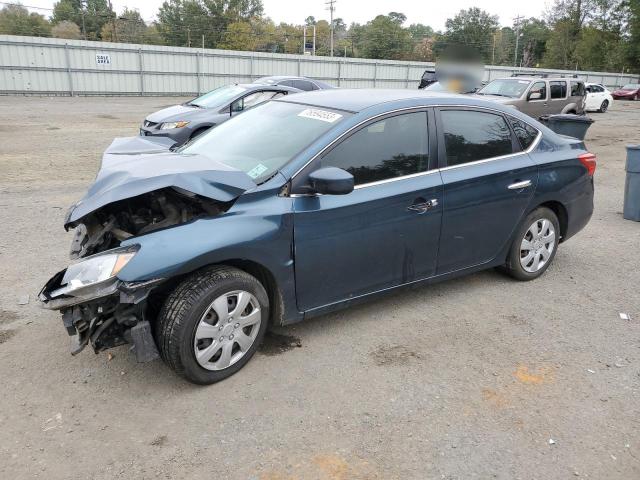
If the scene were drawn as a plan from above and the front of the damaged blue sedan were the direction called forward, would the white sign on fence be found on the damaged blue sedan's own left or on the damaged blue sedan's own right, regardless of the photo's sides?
on the damaged blue sedan's own right

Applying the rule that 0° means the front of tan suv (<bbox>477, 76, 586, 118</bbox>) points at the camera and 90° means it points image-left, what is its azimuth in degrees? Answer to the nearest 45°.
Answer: approximately 45°

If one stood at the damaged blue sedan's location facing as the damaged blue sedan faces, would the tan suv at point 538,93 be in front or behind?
behind

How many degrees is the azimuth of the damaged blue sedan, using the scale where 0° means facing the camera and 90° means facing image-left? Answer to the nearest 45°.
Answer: approximately 45°

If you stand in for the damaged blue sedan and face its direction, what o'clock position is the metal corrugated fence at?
The metal corrugated fence is roughly at 4 o'clock from the damaged blue sedan.

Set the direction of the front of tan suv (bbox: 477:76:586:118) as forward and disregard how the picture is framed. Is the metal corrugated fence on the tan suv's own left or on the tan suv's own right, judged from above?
on the tan suv's own right

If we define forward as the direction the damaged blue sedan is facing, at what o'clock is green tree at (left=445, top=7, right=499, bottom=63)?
The green tree is roughly at 5 o'clock from the damaged blue sedan.

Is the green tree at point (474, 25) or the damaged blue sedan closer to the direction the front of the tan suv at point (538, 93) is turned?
the damaged blue sedan
